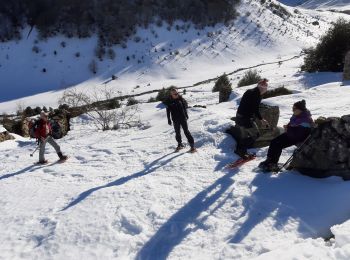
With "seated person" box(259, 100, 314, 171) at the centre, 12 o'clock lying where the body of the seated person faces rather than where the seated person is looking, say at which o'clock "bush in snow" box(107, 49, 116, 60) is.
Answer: The bush in snow is roughly at 2 o'clock from the seated person.

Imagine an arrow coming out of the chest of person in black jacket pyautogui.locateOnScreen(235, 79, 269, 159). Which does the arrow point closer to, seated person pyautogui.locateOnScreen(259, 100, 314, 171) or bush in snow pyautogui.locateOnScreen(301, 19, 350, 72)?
the seated person

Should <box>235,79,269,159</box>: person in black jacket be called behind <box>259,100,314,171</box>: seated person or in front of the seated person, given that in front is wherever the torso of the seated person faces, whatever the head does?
in front

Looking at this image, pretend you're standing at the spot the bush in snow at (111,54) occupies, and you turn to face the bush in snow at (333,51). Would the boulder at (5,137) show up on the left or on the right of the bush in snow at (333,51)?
right

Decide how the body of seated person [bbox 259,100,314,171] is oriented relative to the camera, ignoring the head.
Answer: to the viewer's left

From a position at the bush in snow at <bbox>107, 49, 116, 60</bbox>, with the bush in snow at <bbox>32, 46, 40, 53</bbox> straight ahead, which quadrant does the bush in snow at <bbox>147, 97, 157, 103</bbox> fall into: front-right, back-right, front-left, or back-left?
back-left

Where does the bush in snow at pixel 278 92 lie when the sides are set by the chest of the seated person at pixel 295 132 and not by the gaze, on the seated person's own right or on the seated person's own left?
on the seated person's own right
